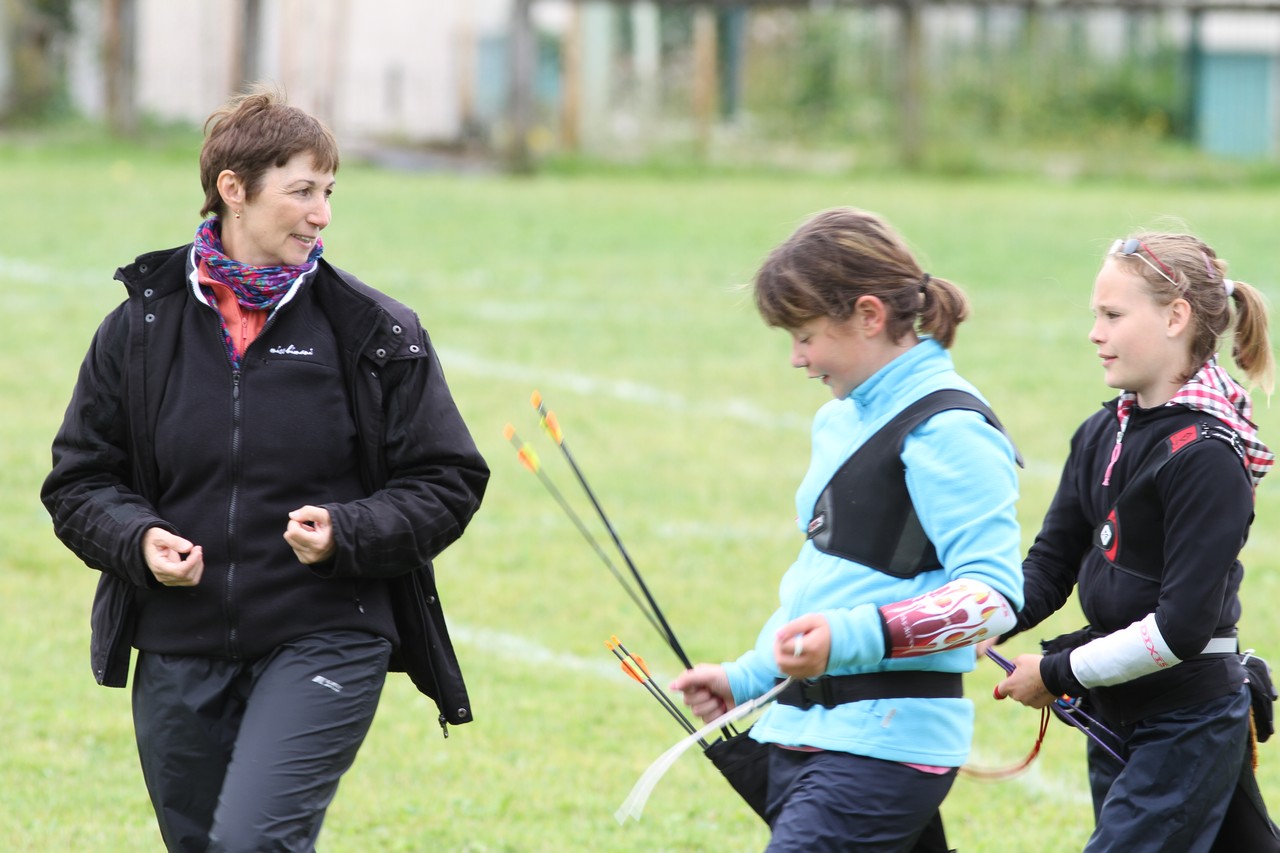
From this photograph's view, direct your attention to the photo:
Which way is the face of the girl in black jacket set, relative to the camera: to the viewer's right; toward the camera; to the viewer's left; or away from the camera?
to the viewer's left

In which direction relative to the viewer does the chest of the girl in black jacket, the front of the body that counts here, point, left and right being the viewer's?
facing the viewer and to the left of the viewer

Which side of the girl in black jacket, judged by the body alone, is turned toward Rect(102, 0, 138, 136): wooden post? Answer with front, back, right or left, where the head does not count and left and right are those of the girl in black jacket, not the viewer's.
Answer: right

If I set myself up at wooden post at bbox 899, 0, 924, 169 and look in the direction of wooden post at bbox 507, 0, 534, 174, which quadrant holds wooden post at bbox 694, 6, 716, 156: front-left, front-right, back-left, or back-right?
front-right

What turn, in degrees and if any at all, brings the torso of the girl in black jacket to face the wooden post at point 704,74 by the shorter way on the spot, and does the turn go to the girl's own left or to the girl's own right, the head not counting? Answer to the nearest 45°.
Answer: approximately 135° to the girl's own right

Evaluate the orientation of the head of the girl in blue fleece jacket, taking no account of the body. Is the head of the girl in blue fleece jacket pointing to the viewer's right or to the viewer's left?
to the viewer's left
